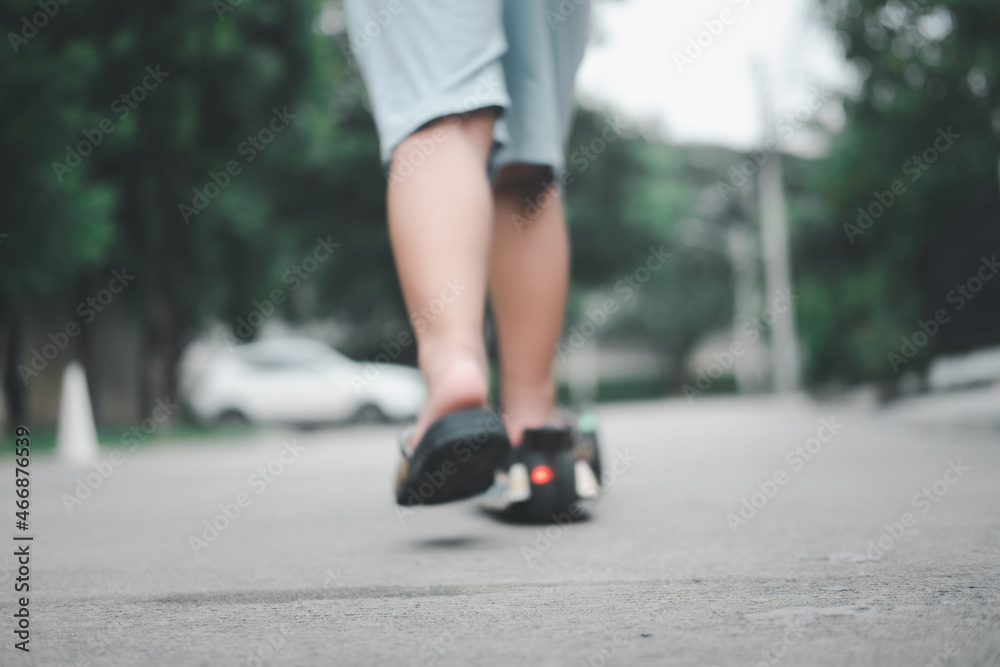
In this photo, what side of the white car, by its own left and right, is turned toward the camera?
right

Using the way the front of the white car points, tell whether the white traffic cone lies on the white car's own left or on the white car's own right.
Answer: on the white car's own right

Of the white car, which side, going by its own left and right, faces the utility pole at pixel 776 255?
front

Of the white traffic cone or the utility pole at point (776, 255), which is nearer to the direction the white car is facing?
the utility pole

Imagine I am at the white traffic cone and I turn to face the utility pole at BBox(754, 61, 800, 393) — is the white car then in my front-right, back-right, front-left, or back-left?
front-left

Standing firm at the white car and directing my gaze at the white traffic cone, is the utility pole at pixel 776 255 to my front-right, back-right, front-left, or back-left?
back-left
